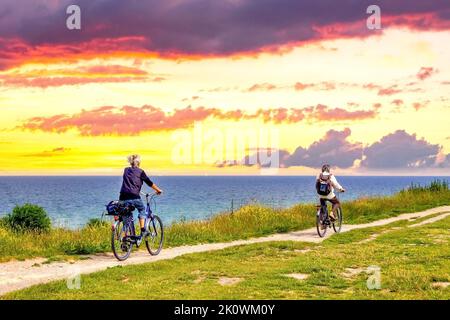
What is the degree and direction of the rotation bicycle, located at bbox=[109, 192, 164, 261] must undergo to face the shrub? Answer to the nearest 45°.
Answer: approximately 90° to its left

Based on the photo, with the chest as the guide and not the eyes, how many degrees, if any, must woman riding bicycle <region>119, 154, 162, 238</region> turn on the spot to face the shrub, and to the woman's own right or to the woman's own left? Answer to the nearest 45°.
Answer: approximately 90° to the woman's own left

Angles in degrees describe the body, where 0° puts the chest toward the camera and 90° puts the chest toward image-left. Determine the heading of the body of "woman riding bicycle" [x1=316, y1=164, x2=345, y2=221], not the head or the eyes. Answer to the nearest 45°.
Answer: approximately 225°

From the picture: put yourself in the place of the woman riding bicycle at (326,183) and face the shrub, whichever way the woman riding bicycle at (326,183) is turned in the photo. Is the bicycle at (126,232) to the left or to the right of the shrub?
left

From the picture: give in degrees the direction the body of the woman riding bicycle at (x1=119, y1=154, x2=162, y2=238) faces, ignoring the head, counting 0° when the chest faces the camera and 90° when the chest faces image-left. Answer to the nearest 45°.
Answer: approximately 225°

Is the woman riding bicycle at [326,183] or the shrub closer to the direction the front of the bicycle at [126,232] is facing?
the woman riding bicycle

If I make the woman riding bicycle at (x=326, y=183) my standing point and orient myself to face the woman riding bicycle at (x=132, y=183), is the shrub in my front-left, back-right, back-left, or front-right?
front-right

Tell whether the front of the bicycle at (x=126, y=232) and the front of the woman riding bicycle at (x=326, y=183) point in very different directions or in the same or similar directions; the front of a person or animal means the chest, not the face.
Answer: same or similar directions

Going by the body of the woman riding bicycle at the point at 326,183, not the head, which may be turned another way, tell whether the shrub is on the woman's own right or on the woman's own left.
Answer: on the woman's own left

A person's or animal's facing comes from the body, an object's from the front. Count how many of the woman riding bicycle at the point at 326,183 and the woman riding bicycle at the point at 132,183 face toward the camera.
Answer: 0

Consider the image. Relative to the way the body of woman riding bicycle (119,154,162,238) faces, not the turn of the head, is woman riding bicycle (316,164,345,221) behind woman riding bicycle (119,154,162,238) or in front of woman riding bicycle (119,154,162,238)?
in front

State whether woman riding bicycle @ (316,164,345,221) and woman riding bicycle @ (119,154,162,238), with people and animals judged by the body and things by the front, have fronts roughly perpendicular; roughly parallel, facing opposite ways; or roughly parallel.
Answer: roughly parallel

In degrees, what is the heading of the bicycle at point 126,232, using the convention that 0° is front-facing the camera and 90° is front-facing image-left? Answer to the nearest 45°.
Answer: approximately 225°

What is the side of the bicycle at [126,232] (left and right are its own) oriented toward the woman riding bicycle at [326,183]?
front
